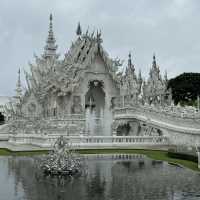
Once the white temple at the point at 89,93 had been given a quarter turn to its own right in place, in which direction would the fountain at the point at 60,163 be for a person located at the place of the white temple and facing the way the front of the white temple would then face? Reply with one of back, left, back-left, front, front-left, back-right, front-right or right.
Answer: front-left

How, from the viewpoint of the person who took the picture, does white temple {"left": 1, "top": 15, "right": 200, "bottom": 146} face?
facing the viewer and to the right of the viewer
